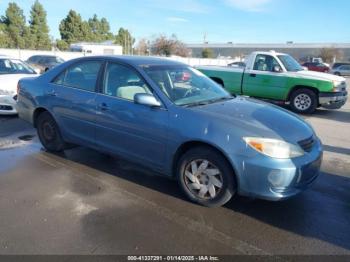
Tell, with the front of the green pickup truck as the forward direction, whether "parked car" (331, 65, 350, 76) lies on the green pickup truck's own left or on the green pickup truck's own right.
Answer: on the green pickup truck's own left

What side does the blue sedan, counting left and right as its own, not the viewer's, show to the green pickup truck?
left

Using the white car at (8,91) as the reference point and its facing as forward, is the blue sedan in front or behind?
in front

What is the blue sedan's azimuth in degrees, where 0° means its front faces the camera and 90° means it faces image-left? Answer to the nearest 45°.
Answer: approximately 315°

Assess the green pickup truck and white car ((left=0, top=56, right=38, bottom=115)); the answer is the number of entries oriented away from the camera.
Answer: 0

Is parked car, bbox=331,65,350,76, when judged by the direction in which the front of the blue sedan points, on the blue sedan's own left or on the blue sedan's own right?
on the blue sedan's own left

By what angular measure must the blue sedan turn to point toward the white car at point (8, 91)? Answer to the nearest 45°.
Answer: approximately 180°

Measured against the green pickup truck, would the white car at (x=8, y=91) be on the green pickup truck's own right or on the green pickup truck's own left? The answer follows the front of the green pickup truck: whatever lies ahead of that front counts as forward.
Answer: on the green pickup truck's own right

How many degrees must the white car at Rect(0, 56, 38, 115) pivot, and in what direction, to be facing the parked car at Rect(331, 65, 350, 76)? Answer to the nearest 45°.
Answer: approximately 90° to its left

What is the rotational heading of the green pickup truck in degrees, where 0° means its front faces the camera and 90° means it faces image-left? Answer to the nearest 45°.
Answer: approximately 315°
